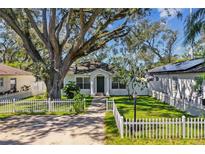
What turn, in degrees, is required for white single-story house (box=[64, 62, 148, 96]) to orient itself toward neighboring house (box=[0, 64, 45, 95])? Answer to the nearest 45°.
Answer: approximately 90° to its right

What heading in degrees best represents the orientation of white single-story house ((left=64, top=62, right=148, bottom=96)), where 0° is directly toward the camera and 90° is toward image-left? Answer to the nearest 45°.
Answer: approximately 0°

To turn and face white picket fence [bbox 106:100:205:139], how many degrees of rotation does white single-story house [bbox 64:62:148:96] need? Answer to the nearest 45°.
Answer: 0° — it already faces it
